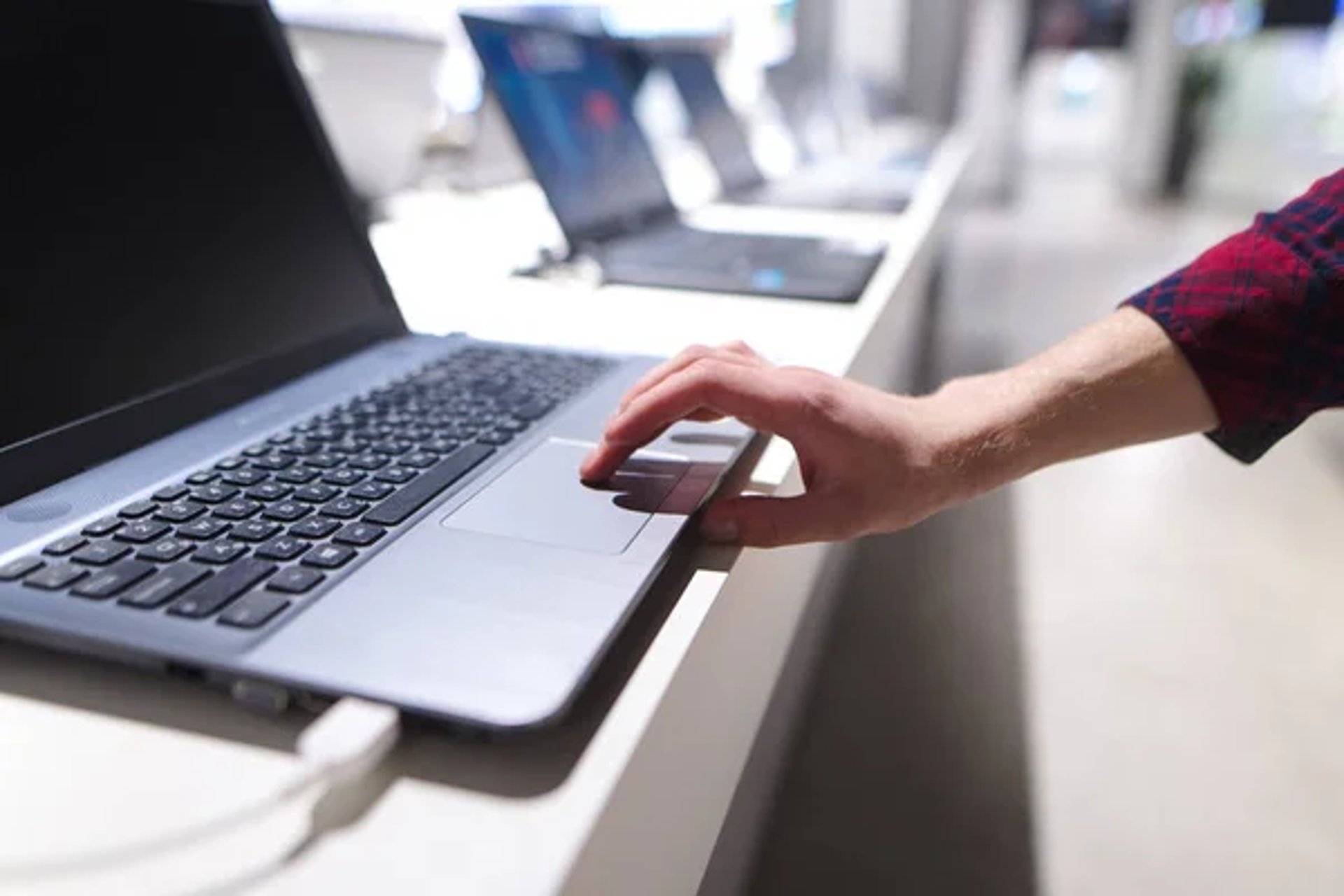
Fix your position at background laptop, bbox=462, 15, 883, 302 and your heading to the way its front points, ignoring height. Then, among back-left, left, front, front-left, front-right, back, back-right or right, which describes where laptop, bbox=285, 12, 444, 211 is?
back

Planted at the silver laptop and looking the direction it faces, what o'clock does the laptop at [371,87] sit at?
The laptop is roughly at 8 o'clock from the silver laptop.

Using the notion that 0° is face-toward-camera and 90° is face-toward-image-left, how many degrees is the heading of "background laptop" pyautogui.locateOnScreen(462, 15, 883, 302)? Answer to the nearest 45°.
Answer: approximately 315°

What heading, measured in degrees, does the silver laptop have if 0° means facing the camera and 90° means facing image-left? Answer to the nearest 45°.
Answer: approximately 315°

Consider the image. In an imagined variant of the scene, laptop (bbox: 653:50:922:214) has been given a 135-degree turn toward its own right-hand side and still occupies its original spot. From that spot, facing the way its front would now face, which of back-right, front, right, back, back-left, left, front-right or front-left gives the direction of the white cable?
front-left

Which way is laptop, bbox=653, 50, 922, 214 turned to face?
to the viewer's right

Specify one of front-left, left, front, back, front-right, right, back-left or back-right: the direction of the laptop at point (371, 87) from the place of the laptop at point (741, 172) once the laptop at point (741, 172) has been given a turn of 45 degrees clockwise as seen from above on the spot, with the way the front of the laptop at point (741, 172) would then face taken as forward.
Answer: right
